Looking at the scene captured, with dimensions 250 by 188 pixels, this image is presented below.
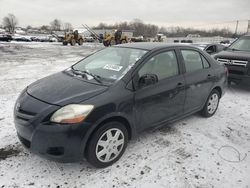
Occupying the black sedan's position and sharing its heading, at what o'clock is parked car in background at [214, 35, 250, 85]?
The parked car in background is roughly at 6 o'clock from the black sedan.

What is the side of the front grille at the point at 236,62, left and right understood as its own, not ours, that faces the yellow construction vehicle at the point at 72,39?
right

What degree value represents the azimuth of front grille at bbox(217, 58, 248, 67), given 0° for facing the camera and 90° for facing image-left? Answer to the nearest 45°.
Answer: approximately 45°

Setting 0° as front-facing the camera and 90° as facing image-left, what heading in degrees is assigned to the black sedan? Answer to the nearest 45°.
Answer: approximately 45°

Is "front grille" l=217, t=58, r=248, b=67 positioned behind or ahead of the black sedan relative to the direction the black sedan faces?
behind

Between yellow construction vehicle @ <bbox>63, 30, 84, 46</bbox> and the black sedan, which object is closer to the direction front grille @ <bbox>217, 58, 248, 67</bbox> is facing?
the black sedan

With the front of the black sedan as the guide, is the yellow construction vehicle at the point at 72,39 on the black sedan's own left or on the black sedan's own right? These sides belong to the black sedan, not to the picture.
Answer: on the black sedan's own right
